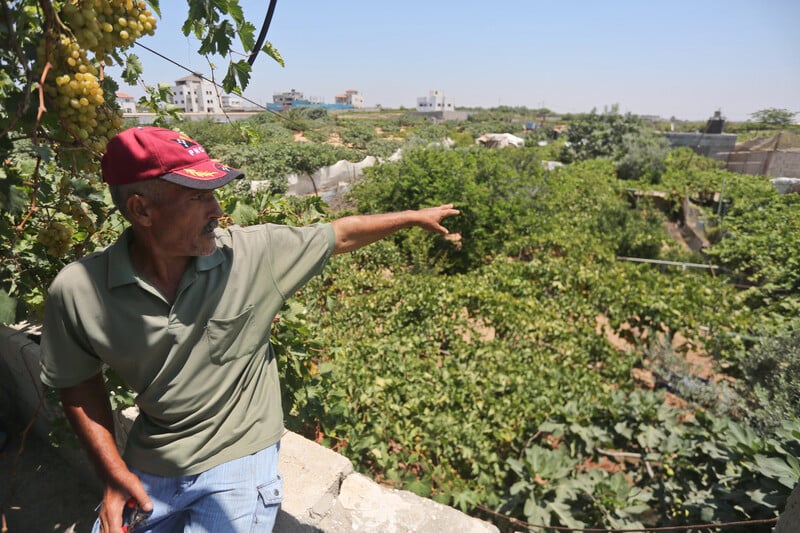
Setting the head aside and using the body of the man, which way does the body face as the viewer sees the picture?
toward the camera

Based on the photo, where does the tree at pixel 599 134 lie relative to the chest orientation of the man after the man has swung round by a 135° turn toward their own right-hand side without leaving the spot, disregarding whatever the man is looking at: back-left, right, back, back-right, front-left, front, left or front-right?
right

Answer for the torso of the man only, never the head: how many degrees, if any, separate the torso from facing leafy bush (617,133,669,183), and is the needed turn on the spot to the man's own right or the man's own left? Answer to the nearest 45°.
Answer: approximately 135° to the man's own left

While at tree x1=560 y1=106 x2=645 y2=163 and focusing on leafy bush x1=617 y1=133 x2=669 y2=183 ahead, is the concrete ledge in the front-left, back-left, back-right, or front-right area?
front-right

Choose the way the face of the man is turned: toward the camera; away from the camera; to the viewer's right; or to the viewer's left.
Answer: to the viewer's right

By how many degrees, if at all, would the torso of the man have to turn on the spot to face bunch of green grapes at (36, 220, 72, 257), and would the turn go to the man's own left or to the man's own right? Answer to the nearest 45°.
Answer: approximately 135° to the man's own right

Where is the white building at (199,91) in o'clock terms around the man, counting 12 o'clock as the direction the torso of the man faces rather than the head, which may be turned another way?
The white building is roughly at 6 o'clock from the man.
